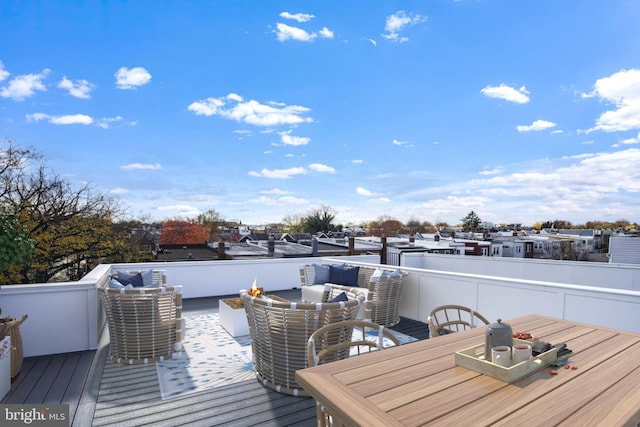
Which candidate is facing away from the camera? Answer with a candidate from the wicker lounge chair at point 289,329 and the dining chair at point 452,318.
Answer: the wicker lounge chair at point 289,329

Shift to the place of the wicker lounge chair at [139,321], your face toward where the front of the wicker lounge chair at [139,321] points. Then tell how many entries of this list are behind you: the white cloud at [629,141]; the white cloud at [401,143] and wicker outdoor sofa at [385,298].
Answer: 0

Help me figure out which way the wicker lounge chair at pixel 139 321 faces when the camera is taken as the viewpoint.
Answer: facing away from the viewer and to the right of the viewer

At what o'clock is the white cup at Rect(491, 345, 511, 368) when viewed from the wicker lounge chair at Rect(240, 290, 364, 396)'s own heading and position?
The white cup is roughly at 5 o'clock from the wicker lounge chair.

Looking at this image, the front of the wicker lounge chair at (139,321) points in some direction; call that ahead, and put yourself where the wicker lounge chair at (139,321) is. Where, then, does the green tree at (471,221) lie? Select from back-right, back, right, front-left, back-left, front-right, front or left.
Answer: front

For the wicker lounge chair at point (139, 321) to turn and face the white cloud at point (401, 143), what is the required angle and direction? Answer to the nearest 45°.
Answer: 0° — it already faces it

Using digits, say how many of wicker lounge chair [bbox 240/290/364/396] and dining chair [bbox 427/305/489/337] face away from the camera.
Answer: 1

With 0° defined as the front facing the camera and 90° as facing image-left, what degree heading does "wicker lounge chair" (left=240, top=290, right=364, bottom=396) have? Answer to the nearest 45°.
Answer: approximately 180°

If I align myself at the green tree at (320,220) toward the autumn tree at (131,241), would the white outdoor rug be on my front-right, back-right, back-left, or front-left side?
front-left

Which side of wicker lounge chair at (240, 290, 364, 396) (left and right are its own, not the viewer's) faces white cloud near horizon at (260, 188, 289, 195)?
front

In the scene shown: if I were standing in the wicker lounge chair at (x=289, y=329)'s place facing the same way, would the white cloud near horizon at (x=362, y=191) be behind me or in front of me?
in front

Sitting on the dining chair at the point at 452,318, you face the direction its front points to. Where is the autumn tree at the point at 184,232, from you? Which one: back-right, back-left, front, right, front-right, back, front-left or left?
back

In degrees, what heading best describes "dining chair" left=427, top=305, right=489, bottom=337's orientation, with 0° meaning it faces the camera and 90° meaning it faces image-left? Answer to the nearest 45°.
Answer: approximately 315°
